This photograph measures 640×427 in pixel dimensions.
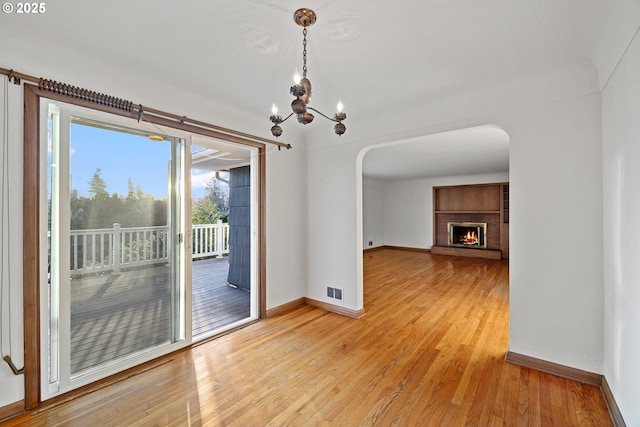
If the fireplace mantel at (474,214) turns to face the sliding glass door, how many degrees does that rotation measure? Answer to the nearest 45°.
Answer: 0° — it already faces it

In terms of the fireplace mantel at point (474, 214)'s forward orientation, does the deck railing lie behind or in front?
in front

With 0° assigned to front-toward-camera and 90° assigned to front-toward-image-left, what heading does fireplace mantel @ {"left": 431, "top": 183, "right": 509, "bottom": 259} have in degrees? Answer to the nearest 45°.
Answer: approximately 0°

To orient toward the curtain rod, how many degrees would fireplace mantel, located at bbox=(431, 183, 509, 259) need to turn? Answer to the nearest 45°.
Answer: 0° — it already faces it

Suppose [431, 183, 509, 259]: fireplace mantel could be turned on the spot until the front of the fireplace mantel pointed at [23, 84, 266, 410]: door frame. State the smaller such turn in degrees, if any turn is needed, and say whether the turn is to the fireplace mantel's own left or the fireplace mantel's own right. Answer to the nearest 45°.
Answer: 0° — it already faces it
